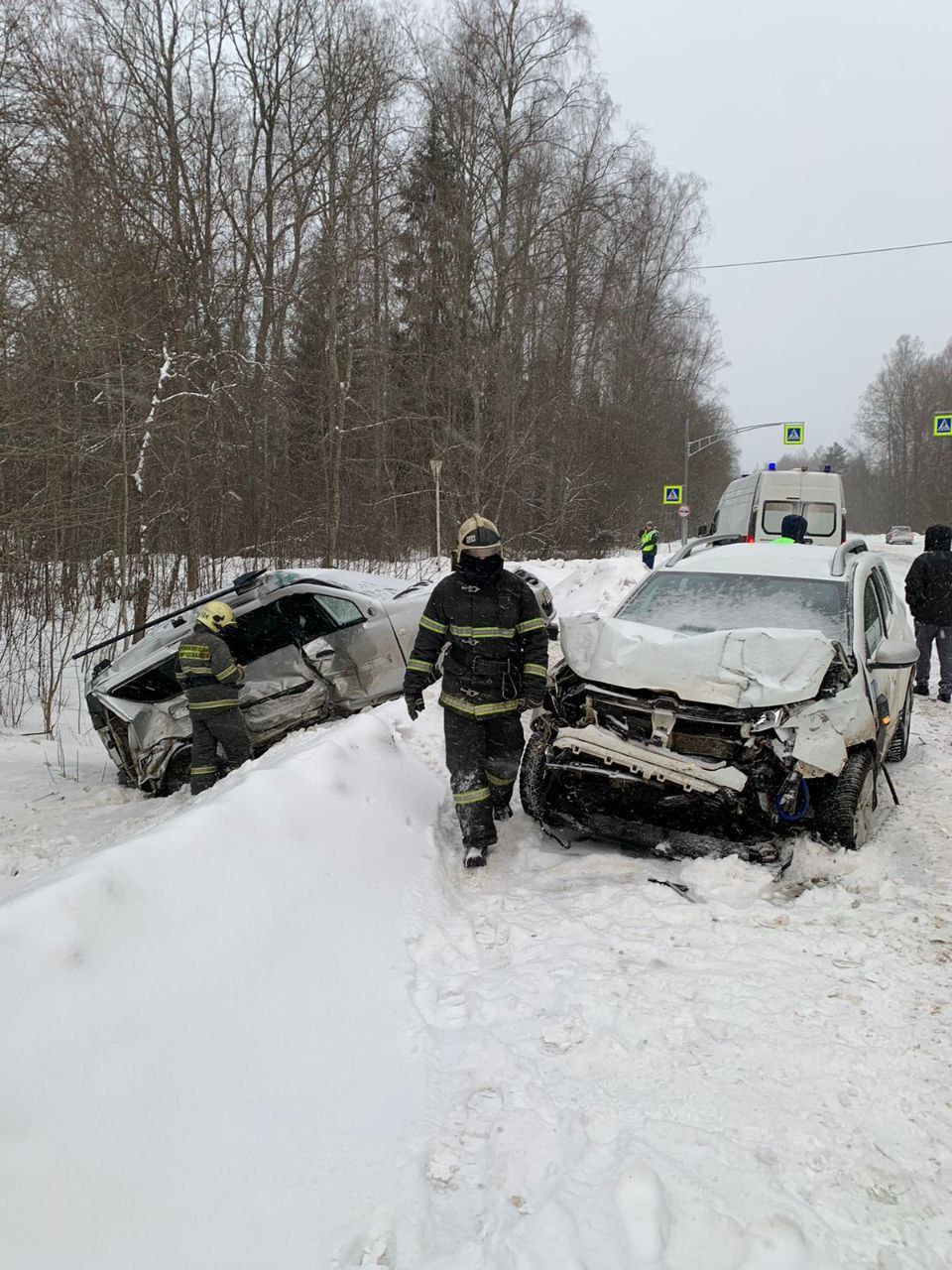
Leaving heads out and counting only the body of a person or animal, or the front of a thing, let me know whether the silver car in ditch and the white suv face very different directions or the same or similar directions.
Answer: very different directions

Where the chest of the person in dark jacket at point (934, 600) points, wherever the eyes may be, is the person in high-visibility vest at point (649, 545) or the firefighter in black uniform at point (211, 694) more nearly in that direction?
the person in high-visibility vest

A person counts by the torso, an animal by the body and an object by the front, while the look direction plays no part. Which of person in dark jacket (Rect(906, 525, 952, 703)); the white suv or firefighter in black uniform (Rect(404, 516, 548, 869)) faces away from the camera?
the person in dark jacket

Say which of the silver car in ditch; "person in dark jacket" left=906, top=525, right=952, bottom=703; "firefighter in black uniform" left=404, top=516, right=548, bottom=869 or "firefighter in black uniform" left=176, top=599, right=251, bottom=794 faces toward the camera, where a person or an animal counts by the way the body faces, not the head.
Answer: "firefighter in black uniform" left=404, top=516, right=548, bottom=869

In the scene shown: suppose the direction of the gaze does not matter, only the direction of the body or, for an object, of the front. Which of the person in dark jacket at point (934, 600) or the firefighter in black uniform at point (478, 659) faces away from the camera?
the person in dark jacket

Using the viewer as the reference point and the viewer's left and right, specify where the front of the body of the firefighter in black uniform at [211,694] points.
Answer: facing away from the viewer and to the right of the viewer

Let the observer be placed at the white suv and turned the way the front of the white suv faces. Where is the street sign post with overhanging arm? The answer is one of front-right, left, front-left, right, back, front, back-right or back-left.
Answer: back-right

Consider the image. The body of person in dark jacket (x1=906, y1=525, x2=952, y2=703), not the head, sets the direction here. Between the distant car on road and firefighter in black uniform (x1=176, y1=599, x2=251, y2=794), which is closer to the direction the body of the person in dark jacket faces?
the distant car on road

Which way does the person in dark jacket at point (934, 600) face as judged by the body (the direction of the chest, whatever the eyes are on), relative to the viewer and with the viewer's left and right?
facing away from the viewer

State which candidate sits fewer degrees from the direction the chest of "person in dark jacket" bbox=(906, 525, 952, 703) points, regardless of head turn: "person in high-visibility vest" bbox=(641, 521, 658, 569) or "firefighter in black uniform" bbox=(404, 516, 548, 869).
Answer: the person in high-visibility vest
